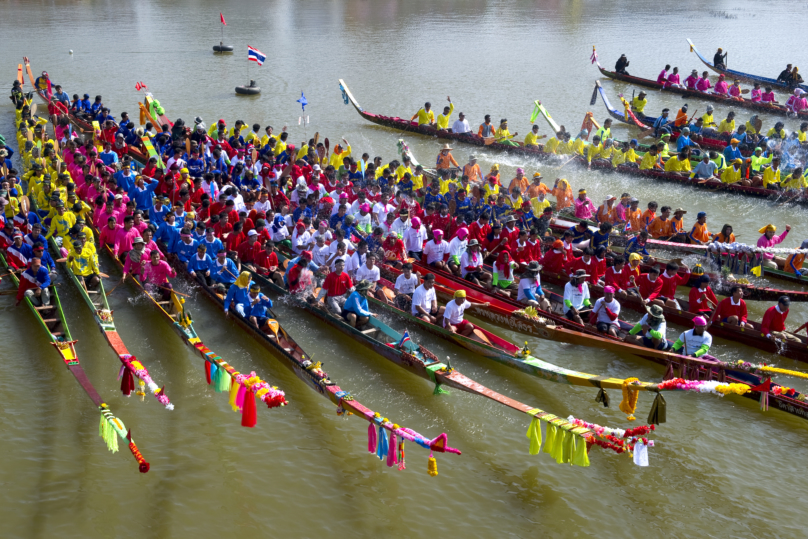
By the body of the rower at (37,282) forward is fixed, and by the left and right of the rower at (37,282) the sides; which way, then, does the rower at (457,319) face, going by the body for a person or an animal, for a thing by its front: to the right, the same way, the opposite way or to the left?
the same way

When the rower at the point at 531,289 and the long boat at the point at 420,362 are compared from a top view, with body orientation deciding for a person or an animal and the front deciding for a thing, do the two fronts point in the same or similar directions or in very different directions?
same or similar directions

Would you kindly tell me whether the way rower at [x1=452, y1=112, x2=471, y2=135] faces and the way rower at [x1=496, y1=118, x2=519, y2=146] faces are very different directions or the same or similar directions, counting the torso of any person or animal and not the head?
same or similar directions

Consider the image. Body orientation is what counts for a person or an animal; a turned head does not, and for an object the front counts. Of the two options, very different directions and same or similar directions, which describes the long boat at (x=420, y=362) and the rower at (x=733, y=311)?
same or similar directions

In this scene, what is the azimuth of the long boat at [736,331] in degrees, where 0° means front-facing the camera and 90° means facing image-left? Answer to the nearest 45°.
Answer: approximately 315°

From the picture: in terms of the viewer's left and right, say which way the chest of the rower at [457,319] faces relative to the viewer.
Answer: facing the viewer and to the right of the viewer

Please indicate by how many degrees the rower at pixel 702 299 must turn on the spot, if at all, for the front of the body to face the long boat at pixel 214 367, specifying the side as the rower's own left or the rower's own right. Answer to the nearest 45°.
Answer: approximately 90° to the rower's own right

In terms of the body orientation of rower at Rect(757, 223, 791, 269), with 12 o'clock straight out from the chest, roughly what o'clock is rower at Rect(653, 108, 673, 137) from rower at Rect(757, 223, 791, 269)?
rower at Rect(653, 108, 673, 137) is roughly at 7 o'clock from rower at Rect(757, 223, 791, 269).

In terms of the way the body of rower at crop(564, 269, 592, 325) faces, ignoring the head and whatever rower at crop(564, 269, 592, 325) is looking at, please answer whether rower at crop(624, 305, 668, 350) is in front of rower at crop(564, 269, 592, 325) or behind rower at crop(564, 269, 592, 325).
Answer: in front

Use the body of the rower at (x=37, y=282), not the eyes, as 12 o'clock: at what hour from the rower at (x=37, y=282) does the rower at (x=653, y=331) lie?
the rower at (x=653, y=331) is roughly at 10 o'clock from the rower at (x=37, y=282).

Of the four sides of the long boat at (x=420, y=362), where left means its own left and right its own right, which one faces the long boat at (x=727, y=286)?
left

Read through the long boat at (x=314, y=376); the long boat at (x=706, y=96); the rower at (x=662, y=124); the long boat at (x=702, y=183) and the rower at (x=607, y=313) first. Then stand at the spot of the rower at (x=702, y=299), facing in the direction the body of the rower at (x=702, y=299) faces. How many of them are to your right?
2
